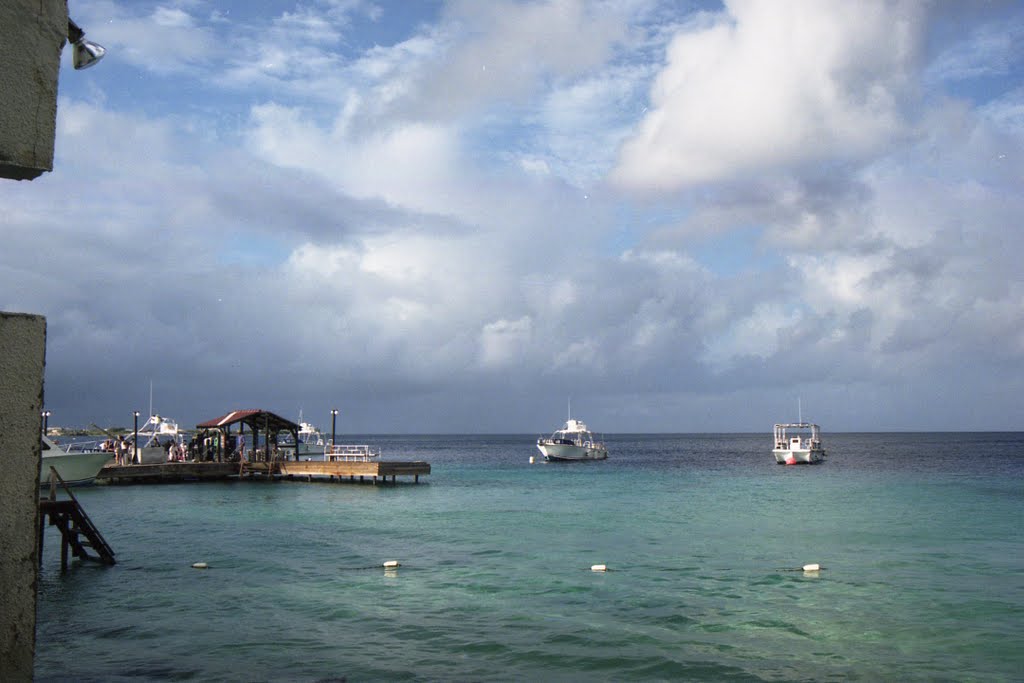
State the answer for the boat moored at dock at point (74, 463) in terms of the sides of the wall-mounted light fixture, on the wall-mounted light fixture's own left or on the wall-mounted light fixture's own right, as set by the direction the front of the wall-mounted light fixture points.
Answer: on the wall-mounted light fixture's own left

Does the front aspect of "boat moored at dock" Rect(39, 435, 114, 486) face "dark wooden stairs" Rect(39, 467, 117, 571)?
no

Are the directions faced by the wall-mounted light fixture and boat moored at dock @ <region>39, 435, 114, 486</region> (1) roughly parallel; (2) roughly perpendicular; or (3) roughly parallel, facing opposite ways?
roughly parallel

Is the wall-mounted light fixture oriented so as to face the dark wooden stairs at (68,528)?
no

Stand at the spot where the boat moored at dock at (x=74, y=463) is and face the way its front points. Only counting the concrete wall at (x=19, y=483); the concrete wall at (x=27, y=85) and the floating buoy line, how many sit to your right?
3

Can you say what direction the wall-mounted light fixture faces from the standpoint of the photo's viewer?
facing to the right of the viewer

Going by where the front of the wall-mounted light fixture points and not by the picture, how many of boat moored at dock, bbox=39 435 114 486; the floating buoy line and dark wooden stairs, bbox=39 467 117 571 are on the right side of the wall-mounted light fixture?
0

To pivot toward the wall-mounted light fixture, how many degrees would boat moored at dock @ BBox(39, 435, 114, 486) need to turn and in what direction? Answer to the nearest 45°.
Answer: approximately 90° to its right

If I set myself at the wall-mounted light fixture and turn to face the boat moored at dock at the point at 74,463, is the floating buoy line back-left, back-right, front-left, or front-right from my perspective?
front-right

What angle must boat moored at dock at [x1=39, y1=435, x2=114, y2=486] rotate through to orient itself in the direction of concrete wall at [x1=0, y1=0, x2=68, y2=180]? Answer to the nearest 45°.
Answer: approximately 90° to its right

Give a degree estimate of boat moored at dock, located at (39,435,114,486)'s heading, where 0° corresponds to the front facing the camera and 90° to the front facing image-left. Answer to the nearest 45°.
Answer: approximately 270°

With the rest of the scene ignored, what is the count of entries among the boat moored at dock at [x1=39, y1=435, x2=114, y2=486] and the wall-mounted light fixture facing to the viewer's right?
2
